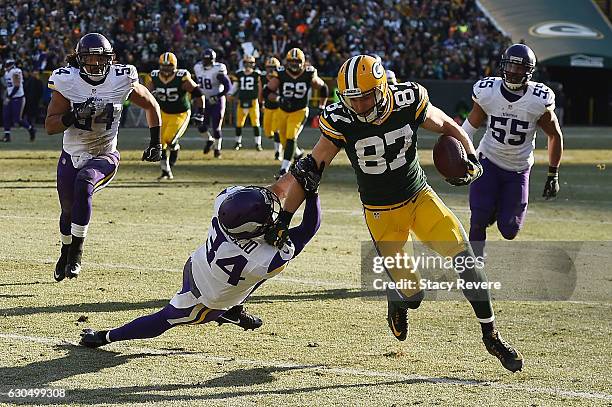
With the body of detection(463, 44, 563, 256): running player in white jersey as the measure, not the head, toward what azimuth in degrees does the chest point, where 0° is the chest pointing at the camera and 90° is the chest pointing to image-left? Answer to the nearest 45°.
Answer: approximately 0°

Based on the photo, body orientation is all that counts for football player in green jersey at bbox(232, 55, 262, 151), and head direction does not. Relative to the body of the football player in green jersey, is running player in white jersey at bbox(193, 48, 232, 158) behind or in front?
in front

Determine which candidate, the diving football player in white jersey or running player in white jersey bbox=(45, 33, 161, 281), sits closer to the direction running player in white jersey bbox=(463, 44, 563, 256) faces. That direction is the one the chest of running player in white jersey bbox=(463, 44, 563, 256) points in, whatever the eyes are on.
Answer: the diving football player in white jersey

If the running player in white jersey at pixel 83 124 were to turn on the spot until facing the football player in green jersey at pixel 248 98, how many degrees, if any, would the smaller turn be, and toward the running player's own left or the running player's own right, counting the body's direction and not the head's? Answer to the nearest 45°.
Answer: approximately 180°

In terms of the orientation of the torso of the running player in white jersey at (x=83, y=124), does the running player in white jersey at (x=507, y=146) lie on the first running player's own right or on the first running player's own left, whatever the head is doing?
on the first running player's own left
